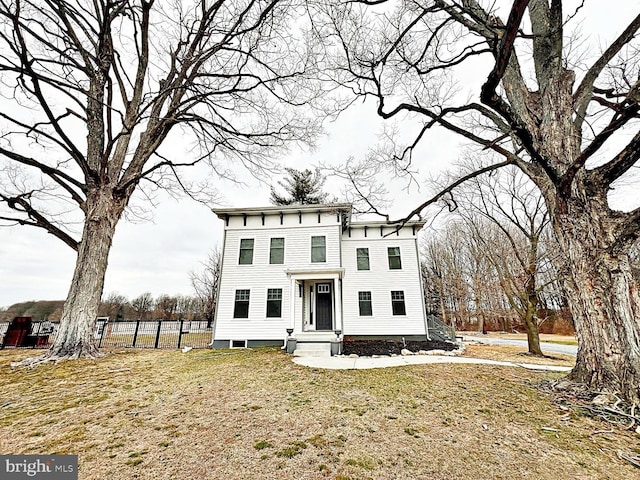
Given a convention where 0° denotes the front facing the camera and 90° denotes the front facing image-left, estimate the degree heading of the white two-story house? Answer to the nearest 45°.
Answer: approximately 0°

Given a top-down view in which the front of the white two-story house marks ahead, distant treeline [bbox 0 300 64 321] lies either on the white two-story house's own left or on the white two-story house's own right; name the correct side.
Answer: on the white two-story house's own right

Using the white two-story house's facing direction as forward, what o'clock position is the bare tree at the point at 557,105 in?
The bare tree is roughly at 11 o'clock from the white two-story house.

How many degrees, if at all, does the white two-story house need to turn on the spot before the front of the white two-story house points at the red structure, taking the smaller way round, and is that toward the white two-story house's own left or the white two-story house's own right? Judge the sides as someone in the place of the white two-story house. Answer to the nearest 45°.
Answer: approximately 90° to the white two-story house's own right

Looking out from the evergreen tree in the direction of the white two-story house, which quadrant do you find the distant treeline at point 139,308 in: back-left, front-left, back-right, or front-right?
back-right

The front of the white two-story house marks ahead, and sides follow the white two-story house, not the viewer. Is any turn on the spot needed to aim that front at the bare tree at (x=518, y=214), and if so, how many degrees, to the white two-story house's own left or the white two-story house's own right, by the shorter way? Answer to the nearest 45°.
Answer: approximately 90° to the white two-story house's own left

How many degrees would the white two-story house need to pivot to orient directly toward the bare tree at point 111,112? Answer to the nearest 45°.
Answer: approximately 45° to its right

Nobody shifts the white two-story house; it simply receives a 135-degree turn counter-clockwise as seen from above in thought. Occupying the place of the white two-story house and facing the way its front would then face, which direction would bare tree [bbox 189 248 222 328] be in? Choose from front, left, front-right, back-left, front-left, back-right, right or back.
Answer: left

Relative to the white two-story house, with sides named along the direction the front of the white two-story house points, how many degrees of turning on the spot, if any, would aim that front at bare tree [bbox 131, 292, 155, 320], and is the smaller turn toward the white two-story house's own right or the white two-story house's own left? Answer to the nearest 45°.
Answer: approximately 135° to the white two-story house's own right

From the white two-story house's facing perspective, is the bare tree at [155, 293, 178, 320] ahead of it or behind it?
behind

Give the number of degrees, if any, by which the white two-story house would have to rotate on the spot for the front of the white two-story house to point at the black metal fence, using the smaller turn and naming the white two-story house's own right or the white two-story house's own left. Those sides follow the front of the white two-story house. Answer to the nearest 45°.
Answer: approximately 90° to the white two-story house's own right
